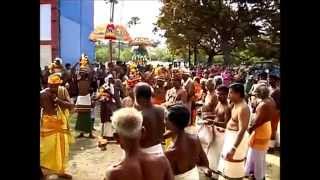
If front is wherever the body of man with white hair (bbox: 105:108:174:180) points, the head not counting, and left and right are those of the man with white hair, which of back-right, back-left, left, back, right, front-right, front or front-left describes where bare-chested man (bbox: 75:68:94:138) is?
front

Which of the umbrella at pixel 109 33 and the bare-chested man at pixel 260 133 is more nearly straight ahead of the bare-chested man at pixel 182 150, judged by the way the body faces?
the umbrella

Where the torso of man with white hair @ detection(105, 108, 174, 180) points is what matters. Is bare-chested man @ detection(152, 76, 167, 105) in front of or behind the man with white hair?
in front

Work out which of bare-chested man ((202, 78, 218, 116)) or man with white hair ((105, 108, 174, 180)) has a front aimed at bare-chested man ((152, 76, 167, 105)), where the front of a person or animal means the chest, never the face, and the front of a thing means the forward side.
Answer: the man with white hair

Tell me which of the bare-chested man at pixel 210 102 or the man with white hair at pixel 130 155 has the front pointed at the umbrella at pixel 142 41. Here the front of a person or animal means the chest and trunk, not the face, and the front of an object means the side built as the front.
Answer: the man with white hair

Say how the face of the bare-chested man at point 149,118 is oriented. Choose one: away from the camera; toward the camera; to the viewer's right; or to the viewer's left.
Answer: away from the camera

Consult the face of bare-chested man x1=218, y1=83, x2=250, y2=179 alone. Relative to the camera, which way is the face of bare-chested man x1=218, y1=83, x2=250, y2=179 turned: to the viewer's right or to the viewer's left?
to the viewer's left

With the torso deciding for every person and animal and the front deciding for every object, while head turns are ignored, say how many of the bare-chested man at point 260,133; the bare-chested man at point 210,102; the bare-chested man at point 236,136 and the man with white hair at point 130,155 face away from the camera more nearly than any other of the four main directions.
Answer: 1

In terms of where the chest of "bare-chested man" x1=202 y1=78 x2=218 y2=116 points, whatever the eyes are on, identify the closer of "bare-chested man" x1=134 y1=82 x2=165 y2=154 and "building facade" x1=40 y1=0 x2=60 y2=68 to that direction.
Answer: the bare-chested man

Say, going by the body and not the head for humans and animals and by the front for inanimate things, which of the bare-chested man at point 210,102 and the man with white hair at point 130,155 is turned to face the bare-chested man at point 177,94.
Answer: the man with white hair

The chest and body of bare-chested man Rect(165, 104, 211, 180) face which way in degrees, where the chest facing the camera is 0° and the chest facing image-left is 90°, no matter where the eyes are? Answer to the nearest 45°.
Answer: approximately 135°

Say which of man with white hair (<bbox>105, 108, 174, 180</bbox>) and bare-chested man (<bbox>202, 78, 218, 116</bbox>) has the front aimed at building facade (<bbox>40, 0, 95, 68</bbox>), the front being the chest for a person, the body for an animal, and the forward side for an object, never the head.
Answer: the man with white hair

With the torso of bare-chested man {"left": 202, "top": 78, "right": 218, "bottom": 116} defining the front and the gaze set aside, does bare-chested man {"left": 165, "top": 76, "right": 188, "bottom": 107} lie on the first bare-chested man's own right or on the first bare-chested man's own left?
on the first bare-chested man's own right

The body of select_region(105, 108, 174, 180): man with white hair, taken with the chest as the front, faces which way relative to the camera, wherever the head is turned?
away from the camera
